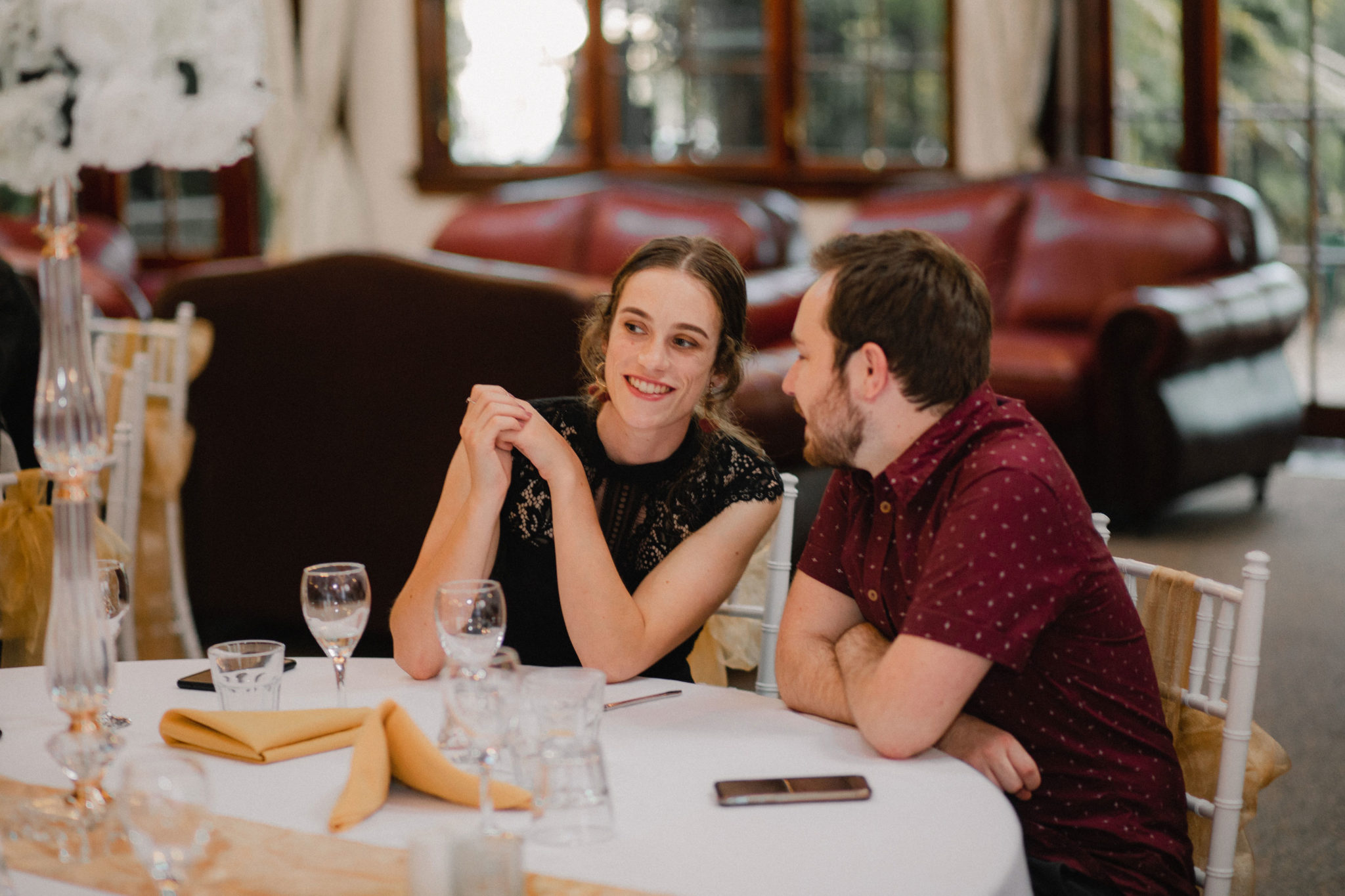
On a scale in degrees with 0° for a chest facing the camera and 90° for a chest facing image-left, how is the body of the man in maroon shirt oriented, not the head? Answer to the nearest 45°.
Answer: approximately 45°

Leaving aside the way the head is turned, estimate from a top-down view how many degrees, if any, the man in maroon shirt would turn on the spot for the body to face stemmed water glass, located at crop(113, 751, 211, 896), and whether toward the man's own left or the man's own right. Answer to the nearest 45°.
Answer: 0° — they already face it

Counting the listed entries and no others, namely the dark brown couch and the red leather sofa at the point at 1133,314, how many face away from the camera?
1

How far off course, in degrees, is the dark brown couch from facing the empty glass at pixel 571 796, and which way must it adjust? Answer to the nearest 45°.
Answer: approximately 180°

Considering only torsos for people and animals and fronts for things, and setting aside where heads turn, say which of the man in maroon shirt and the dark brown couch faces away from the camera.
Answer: the dark brown couch

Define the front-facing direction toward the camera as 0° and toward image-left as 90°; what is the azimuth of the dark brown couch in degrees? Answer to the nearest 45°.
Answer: approximately 180°
